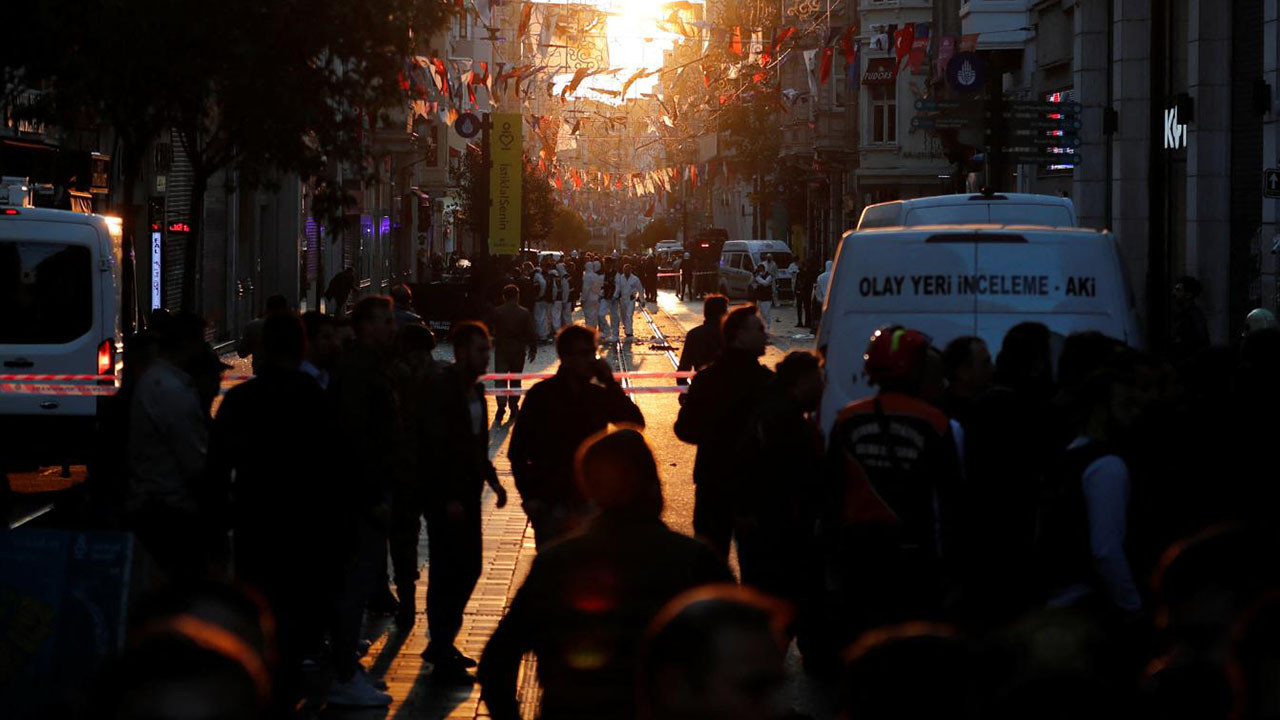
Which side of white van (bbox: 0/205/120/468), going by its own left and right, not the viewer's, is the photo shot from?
back

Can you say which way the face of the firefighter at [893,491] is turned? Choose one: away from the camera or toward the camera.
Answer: away from the camera

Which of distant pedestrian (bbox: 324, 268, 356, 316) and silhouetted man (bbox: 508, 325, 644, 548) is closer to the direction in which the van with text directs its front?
the distant pedestrian

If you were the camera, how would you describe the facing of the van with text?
facing away from the viewer

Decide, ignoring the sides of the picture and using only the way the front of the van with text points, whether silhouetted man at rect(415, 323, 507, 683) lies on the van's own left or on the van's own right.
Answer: on the van's own left

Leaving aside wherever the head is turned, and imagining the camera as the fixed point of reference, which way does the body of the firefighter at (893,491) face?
away from the camera
